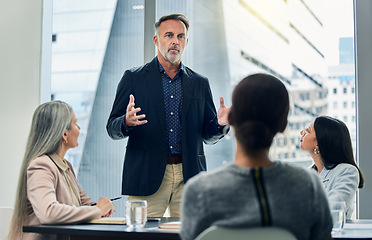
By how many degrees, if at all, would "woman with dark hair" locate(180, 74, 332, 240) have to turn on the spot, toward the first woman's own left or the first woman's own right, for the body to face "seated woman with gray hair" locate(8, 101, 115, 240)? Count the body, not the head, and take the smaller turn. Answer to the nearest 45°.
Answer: approximately 45° to the first woman's own left

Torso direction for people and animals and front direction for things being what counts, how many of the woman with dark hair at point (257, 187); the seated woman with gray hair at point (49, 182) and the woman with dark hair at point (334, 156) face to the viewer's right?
1

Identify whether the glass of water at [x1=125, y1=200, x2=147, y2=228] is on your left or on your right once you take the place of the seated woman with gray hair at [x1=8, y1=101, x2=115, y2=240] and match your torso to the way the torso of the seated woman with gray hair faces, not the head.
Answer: on your right

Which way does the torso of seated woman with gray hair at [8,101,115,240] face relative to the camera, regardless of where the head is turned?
to the viewer's right

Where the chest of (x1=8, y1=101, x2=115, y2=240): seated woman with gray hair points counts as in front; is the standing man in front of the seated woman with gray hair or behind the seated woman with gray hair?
in front

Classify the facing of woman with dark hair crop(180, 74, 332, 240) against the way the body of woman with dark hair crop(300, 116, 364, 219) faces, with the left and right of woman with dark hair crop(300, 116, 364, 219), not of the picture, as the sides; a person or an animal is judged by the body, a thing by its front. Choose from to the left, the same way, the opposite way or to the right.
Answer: to the right

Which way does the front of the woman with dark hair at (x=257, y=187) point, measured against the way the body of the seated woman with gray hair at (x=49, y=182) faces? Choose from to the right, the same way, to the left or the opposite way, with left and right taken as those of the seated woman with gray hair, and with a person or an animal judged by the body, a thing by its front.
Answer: to the left

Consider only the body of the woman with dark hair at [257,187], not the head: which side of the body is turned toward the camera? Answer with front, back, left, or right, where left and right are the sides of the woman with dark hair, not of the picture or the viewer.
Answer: back

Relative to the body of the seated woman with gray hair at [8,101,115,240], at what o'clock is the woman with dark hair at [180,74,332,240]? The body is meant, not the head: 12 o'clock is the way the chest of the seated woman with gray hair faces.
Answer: The woman with dark hair is roughly at 2 o'clock from the seated woman with gray hair.

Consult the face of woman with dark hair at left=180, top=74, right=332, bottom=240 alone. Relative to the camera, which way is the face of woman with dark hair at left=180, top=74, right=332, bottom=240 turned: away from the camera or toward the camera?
away from the camera

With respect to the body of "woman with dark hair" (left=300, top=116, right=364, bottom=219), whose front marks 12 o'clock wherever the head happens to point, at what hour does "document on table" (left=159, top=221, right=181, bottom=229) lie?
The document on table is roughly at 10 o'clock from the woman with dark hair.

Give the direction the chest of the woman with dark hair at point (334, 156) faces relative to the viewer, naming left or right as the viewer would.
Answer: facing to the left of the viewer
